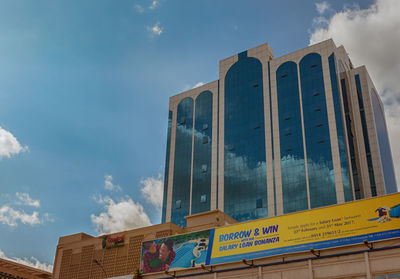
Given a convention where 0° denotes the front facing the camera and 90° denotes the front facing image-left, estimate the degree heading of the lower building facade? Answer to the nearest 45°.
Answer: approximately 45°

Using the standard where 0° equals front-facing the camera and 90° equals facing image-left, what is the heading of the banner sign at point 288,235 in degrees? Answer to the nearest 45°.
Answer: approximately 45°
